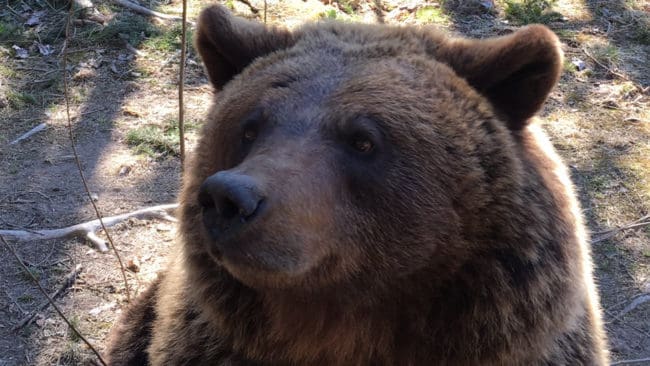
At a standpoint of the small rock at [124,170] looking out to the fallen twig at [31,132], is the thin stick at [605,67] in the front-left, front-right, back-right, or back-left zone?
back-right

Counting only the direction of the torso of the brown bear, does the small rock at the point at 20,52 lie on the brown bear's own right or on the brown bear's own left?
on the brown bear's own right

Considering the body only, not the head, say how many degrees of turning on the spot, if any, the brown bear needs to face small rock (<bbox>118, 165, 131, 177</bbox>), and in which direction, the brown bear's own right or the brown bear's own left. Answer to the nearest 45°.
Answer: approximately 90° to the brown bear's own right

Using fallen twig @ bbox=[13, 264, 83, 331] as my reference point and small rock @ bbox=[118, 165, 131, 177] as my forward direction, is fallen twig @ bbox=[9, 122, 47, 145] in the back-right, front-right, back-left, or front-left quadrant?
front-left

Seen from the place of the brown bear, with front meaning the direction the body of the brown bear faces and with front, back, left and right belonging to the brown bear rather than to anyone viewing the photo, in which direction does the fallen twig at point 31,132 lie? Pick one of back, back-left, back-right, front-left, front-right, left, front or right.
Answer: right

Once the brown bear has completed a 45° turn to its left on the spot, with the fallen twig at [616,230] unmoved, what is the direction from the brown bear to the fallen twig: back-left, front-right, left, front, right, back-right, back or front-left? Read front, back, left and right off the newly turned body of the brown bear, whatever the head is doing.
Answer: back-left

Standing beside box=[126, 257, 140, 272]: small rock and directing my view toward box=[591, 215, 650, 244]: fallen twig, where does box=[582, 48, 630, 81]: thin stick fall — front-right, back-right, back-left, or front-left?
front-left

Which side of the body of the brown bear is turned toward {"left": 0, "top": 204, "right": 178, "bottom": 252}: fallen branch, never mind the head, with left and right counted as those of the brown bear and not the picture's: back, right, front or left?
right

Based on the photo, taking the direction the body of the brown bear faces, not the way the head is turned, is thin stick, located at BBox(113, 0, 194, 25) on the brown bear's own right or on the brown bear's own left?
on the brown bear's own right

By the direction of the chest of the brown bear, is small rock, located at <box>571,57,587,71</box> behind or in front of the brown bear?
behind

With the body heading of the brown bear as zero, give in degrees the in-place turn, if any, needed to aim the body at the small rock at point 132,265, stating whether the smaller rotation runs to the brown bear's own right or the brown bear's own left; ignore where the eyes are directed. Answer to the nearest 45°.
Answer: approximately 90° to the brown bear's own right
